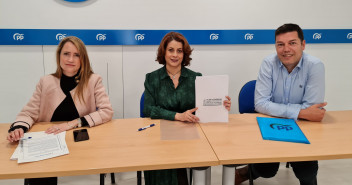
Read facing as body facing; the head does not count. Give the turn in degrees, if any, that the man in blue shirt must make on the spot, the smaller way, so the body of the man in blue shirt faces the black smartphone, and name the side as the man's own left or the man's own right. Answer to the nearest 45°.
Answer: approximately 45° to the man's own right

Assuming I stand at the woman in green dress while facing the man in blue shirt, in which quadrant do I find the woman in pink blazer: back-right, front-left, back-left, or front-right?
back-right

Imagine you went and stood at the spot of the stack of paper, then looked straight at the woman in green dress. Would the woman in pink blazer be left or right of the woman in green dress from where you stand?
left

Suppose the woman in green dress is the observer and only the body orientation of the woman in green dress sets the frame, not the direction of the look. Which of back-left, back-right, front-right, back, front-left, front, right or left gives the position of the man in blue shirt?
left

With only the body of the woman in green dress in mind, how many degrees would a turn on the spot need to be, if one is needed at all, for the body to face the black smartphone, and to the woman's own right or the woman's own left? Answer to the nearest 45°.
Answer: approximately 45° to the woman's own right

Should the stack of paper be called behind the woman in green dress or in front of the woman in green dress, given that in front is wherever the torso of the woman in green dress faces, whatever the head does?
in front

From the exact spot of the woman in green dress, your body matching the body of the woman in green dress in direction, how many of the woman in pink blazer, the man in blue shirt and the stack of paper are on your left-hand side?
1

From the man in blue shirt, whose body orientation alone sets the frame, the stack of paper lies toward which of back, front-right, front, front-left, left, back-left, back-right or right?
front-right

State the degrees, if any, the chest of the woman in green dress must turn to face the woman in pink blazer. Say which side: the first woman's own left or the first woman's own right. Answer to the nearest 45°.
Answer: approximately 90° to the first woman's own right

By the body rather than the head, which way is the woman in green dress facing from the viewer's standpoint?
toward the camera

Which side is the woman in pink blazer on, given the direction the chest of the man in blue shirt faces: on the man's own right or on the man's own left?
on the man's own right

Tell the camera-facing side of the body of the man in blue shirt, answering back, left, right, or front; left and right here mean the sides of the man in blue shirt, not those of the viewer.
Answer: front
